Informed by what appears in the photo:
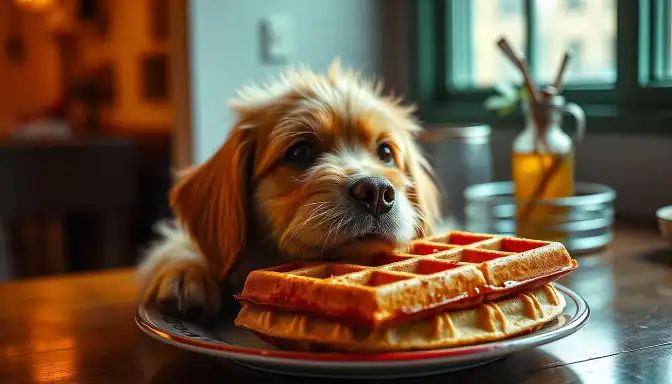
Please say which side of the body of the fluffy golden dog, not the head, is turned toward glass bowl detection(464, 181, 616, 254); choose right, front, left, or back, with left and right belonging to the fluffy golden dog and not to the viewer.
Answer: left

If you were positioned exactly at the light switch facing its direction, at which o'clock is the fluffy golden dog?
The fluffy golden dog is roughly at 12 o'clock from the light switch.

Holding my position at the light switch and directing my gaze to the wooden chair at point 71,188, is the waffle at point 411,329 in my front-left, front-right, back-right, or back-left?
back-left

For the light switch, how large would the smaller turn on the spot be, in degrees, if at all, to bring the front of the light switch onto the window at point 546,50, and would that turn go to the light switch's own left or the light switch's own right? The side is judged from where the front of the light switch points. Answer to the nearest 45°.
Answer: approximately 90° to the light switch's own left

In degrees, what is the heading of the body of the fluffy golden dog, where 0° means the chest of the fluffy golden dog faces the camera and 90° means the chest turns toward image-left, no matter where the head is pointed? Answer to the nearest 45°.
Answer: approximately 315°

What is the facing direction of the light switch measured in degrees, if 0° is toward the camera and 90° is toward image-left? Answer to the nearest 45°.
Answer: approximately 0°

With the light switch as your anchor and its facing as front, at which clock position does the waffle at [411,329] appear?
The waffle is roughly at 12 o'clock from the light switch.

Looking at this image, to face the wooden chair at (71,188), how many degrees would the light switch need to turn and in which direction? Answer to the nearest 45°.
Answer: approximately 135° to its right
